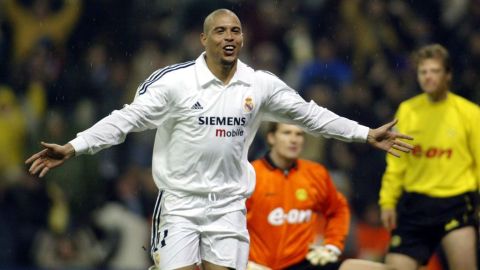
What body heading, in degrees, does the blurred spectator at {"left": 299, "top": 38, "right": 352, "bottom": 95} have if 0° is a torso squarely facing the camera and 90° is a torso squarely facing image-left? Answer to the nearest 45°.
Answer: approximately 0°

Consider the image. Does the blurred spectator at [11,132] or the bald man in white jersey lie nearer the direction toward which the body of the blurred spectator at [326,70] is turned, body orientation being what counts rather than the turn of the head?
the bald man in white jersey

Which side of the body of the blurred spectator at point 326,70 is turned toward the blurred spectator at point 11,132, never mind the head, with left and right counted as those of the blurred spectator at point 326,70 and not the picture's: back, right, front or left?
right

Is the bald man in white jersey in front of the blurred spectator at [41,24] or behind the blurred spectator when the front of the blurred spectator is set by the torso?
in front

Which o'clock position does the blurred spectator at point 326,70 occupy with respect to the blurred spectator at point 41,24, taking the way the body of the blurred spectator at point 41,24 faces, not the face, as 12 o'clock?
the blurred spectator at point 326,70 is roughly at 10 o'clock from the blurred spectator at point 41,24.

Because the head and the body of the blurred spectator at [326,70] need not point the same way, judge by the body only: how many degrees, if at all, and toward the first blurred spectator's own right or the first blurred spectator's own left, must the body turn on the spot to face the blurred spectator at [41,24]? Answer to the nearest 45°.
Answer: approximately 90° to the first blurred spectator's own right

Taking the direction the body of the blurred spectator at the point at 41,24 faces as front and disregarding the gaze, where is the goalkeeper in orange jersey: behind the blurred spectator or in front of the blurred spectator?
in front

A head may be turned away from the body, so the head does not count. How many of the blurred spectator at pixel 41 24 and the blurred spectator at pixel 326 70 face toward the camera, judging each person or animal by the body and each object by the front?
2

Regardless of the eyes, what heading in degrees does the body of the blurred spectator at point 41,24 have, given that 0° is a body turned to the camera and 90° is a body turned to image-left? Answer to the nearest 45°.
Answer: approximately 0°

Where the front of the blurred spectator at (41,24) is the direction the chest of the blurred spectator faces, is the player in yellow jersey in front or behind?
in front
